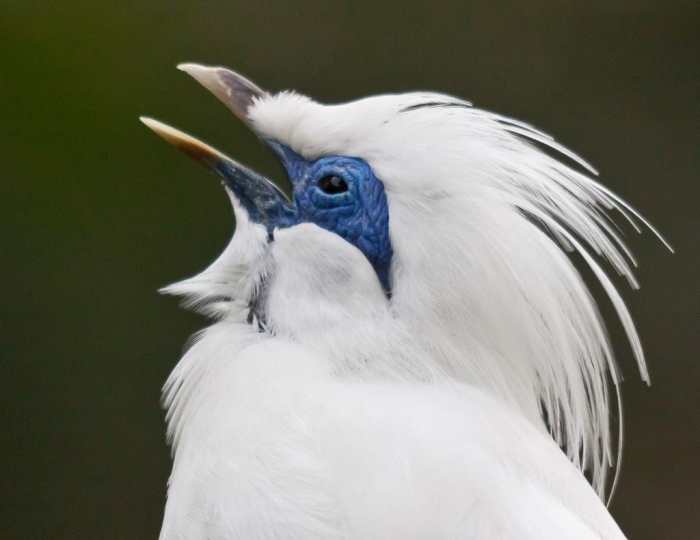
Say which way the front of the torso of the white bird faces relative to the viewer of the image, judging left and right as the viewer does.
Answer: facing to the left of the viewer
